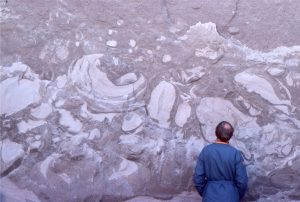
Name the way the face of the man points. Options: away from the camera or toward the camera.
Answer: away from the camera

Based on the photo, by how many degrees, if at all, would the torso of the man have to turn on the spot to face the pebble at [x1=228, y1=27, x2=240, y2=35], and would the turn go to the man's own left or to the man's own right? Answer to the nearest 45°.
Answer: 0° — they already face it

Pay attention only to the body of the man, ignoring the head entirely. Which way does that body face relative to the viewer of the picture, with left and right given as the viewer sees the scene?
facing away from the viewer
